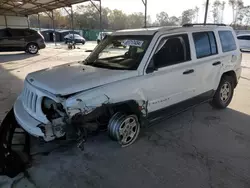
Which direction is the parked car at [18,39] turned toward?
to the viewer's left

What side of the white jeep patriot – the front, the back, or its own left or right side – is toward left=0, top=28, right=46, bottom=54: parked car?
right

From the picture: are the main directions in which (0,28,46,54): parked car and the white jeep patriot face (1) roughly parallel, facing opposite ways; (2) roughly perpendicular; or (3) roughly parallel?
roughly parallel

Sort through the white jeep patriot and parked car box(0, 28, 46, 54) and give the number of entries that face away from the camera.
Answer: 0

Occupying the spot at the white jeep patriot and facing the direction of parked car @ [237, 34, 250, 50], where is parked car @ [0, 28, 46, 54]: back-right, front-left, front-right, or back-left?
front-left

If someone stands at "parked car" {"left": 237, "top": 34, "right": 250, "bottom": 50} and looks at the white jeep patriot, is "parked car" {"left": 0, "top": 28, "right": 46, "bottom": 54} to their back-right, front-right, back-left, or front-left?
front-right

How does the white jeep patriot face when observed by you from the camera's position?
facing the viewer and to the left of the viewer

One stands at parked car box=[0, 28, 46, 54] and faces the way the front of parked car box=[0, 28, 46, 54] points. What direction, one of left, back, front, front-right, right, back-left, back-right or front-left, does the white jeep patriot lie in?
left

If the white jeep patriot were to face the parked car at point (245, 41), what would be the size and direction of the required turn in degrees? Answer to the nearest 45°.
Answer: approximately 180°

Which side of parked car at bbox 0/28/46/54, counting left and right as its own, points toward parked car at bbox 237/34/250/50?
back

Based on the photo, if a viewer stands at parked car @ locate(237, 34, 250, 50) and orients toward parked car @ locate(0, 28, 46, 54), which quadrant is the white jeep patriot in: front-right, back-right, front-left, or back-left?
front-left
